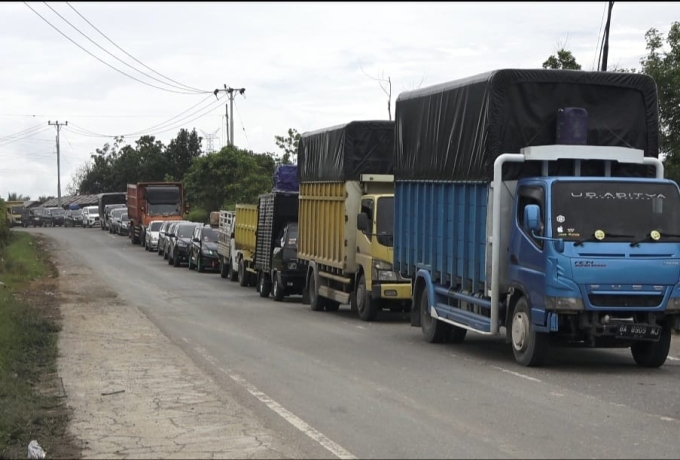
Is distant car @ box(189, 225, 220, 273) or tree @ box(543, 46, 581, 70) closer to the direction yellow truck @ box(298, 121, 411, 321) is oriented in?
the tree

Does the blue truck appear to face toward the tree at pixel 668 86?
no

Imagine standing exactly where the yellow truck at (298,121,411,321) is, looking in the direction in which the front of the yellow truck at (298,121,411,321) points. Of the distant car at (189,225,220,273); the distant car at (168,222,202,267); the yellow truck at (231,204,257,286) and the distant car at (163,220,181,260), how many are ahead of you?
0

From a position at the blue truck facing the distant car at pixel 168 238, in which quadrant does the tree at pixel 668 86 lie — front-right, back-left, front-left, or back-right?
front-right

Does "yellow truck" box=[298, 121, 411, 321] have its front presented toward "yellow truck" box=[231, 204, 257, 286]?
no

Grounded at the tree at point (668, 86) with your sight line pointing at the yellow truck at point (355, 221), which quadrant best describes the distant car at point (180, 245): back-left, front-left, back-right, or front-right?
front-right

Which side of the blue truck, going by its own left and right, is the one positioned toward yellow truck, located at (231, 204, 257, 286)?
back

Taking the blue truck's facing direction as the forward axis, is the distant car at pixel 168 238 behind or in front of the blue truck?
behind

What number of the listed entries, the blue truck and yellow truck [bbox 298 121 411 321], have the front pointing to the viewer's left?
0

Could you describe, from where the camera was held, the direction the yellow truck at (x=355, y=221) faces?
facing the viewer and to the right of the viewer

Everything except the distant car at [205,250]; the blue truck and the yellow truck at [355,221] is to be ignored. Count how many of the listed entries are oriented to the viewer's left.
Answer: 0

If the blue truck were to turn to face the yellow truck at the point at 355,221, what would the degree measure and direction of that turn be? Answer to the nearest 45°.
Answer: approximately 180°

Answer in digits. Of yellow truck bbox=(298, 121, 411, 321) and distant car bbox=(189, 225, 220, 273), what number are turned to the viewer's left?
0

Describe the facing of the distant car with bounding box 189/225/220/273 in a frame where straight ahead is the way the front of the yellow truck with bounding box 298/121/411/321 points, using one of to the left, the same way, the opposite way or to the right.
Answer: the same way

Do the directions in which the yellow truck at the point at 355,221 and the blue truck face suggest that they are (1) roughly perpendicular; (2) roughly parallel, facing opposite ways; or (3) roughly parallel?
roughly parallel

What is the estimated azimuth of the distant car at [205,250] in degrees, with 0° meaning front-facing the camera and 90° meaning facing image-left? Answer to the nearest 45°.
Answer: approximately 315°

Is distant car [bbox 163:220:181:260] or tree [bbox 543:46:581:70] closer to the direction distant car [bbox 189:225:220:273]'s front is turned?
the tree

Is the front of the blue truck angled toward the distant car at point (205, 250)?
no

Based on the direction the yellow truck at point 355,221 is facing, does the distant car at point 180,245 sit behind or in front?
behind
